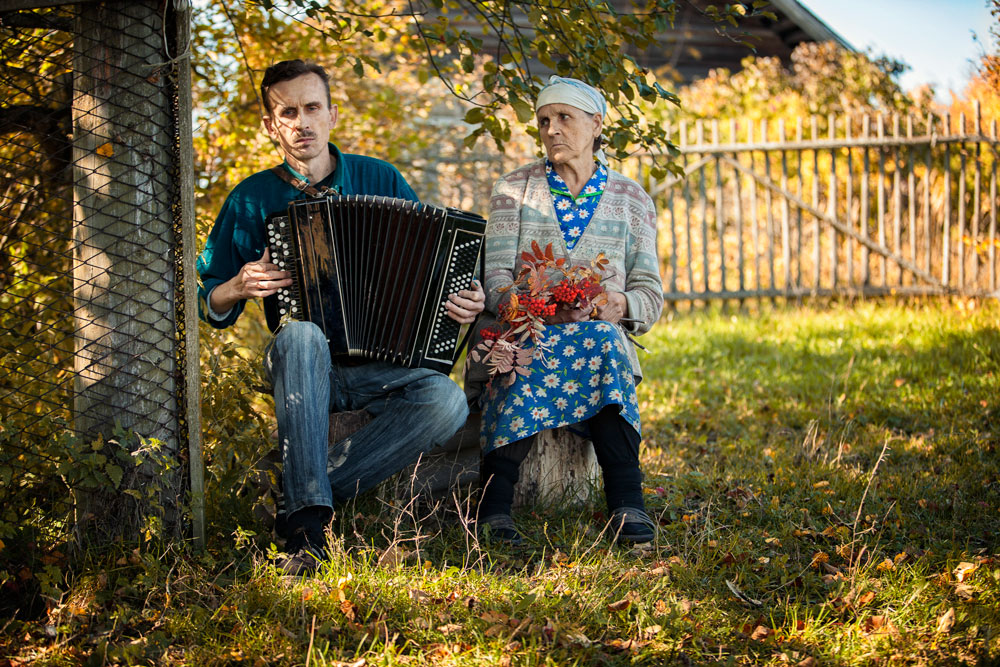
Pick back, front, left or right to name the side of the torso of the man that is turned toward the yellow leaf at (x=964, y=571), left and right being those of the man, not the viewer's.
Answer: left

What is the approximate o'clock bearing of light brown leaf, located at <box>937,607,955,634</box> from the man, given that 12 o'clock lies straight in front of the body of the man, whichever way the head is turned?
The light brown leaf is roughly at 10 o'clock from the man.

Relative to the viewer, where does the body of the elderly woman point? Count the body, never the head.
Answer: toward the camera

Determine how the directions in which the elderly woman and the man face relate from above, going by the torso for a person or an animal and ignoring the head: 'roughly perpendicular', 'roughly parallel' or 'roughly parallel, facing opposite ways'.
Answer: roughly parallel

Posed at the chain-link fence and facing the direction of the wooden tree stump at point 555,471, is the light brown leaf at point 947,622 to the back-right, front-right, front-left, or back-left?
front-right

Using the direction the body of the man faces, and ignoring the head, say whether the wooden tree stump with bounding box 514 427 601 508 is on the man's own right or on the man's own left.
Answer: on the man's own left

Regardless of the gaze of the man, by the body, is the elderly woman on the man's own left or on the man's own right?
on the man's own left

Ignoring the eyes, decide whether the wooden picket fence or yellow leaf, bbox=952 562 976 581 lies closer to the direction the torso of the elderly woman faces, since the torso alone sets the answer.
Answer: the yellow leaf

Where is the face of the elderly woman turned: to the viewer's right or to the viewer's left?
to the viewer's left

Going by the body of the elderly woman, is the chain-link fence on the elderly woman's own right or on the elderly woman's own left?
on the elderly woman's own right

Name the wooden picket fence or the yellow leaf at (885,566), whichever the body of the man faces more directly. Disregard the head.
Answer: the yellow leaf

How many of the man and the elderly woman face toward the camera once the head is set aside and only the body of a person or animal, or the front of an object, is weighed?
2
